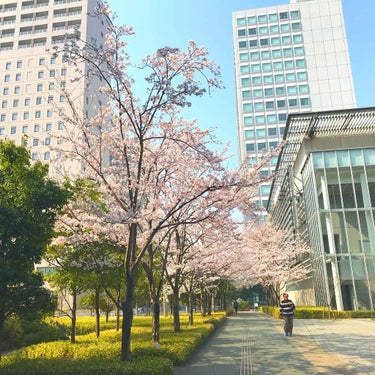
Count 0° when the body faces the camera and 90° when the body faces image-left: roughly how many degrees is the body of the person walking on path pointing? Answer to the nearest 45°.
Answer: approximately 0°

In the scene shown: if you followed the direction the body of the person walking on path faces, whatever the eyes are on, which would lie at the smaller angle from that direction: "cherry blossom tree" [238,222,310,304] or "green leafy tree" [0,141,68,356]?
the green leafy tree

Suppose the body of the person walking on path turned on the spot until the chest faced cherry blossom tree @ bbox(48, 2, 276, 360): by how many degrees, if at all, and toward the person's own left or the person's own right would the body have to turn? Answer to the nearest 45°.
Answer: approximately 45° to the person's own right

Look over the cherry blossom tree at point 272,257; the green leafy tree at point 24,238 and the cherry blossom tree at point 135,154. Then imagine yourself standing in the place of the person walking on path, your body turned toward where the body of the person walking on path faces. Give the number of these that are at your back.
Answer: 1

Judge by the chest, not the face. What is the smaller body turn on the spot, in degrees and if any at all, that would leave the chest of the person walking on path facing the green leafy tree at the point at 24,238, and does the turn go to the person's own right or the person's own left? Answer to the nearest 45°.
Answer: approximately 45° to the person's own right

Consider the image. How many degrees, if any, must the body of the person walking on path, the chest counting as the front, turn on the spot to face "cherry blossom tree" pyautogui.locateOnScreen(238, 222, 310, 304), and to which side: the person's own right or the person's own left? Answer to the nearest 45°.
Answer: approximately 180°
